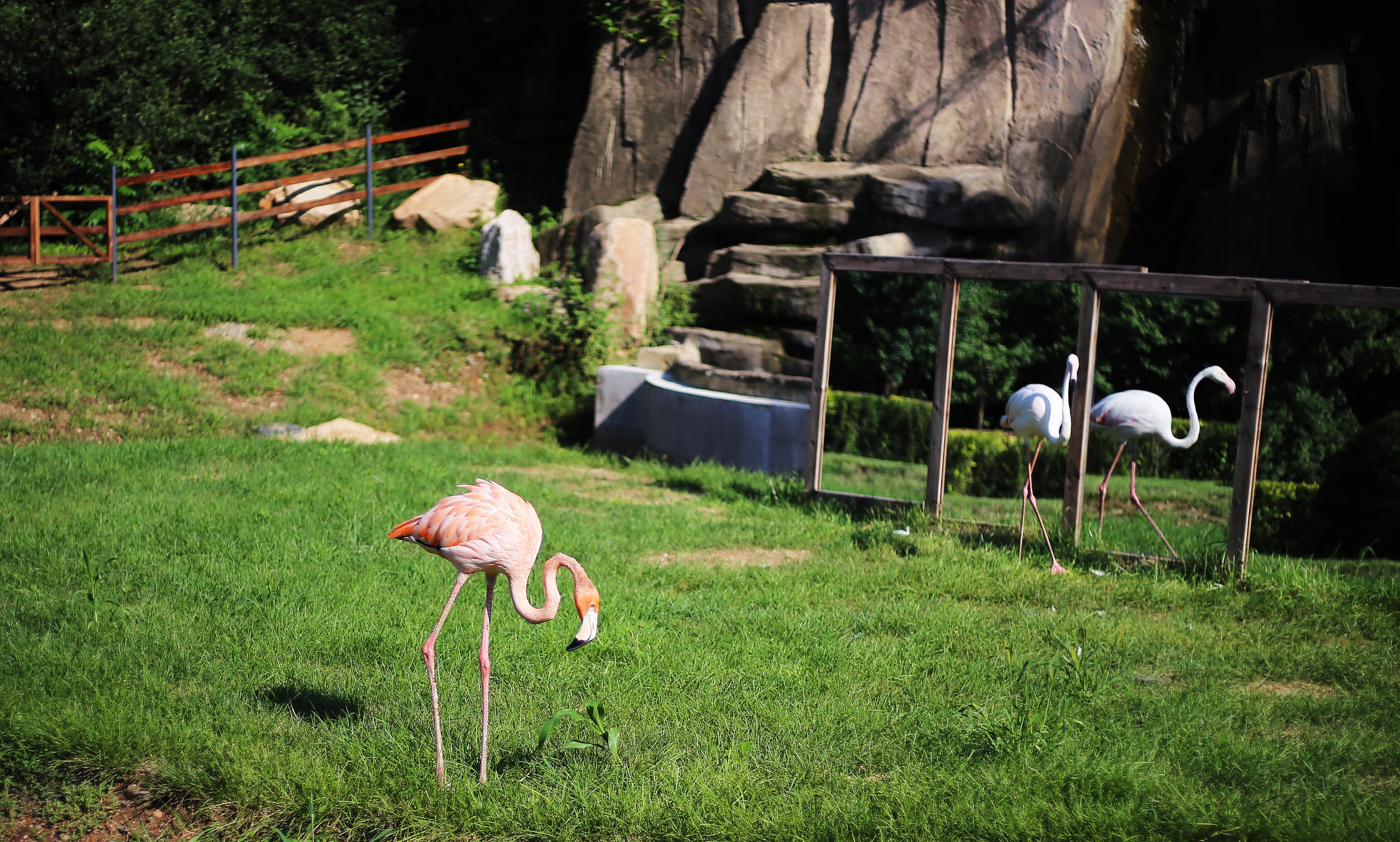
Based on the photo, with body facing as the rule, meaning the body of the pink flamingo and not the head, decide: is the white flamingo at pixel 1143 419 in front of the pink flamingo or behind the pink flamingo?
in front

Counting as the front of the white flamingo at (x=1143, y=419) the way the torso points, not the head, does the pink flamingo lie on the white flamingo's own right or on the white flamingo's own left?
on the white flamingo's own right

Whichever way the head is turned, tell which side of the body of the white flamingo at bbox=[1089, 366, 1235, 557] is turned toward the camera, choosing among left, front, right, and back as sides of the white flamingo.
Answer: right

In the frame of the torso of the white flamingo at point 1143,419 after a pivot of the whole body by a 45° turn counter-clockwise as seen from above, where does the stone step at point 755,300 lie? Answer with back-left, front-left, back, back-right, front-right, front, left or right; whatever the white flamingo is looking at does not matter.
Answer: left

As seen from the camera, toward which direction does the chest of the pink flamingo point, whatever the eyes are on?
to the viewer's right

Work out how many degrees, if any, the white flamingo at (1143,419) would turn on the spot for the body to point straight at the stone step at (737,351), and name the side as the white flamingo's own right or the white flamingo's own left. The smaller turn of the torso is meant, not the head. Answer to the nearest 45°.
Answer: approximately 135° to the white flamingo's own left

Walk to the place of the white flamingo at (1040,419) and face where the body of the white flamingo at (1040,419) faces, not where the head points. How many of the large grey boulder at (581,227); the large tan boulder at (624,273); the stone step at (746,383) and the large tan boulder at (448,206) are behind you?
4

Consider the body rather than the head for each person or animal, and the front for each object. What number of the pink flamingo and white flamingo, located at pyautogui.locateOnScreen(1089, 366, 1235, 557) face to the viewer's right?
2

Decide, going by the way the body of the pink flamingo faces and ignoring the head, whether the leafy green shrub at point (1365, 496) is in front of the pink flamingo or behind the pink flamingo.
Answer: in front

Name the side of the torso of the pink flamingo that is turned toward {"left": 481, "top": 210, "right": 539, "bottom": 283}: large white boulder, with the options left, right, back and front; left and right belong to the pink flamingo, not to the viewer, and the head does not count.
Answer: left

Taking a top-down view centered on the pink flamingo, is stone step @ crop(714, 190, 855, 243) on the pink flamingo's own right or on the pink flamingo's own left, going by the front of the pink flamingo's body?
on the pink flamingo's own left
